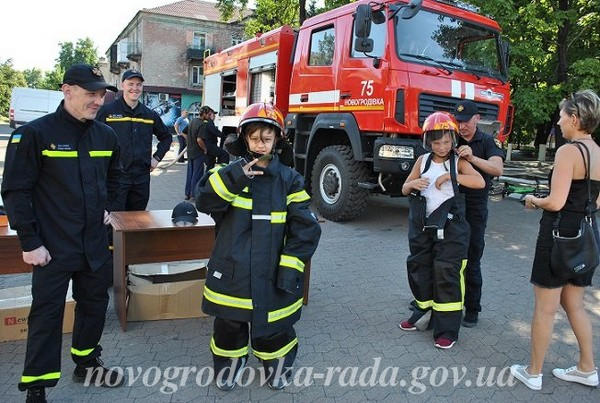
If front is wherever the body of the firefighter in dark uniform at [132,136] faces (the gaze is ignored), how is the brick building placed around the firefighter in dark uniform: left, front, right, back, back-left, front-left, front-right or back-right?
back

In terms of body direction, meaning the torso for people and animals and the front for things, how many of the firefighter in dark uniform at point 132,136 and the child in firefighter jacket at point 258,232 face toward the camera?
2

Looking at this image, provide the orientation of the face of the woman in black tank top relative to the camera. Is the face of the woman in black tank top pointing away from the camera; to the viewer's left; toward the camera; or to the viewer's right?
to the viewer's left

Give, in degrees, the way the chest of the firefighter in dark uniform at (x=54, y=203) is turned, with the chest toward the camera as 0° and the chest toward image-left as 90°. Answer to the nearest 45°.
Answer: approximately 315°

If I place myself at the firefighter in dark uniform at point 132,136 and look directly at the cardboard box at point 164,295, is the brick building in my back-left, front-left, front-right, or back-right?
back-left

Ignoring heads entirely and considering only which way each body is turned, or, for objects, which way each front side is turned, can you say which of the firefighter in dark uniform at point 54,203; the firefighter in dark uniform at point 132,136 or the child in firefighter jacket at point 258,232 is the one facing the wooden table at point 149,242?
the firefighter in dark uniform at point 132,136

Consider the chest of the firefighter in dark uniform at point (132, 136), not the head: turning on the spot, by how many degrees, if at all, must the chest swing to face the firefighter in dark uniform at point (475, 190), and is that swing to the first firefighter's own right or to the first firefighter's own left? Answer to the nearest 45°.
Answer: approximately 45° to the first firefighter's own left
